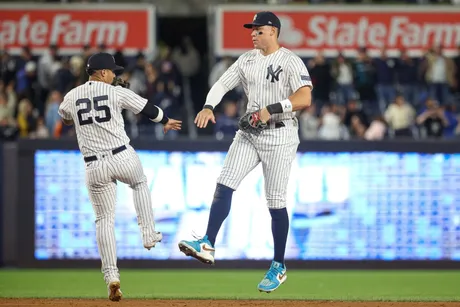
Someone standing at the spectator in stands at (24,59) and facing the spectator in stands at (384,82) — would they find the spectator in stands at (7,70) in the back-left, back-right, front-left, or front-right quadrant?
back-right

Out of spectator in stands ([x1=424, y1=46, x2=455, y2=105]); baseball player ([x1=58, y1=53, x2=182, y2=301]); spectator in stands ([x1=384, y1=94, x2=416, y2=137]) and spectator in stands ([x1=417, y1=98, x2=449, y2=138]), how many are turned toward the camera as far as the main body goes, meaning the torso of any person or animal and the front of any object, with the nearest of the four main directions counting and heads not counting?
3

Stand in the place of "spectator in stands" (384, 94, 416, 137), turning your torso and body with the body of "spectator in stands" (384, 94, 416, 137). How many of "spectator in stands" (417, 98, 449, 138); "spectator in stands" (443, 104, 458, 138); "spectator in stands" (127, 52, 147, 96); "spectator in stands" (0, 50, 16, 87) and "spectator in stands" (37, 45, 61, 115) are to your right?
3

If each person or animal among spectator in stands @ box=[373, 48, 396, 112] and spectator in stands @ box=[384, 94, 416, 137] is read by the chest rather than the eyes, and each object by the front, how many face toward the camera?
2

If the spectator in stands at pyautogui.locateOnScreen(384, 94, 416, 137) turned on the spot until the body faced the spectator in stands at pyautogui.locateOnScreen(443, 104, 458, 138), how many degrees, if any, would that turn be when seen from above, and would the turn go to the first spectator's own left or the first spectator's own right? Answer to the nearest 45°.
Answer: approximately 90° to the first spectator's own left

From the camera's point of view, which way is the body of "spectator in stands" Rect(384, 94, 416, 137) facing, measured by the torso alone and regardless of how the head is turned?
toward the camera

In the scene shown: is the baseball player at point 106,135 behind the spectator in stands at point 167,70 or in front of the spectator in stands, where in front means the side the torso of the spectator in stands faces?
in front

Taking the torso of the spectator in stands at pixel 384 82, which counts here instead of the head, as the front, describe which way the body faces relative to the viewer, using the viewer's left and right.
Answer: facing the viewer

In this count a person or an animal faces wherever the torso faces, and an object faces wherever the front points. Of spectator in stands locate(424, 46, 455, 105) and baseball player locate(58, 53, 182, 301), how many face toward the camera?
1

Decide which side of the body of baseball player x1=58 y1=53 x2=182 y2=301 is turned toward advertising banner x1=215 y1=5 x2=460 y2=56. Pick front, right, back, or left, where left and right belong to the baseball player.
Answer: front

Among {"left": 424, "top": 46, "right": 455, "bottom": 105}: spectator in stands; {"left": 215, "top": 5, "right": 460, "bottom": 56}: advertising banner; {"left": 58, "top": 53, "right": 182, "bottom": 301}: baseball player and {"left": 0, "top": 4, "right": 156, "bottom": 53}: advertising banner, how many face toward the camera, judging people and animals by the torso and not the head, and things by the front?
3

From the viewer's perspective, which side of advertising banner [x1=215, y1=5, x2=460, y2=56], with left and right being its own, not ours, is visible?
front
